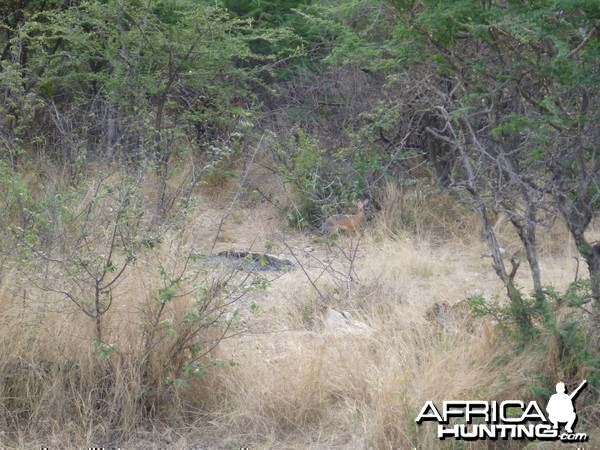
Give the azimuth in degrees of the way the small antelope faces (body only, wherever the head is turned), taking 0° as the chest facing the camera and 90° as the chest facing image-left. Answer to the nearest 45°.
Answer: approximately 270°
